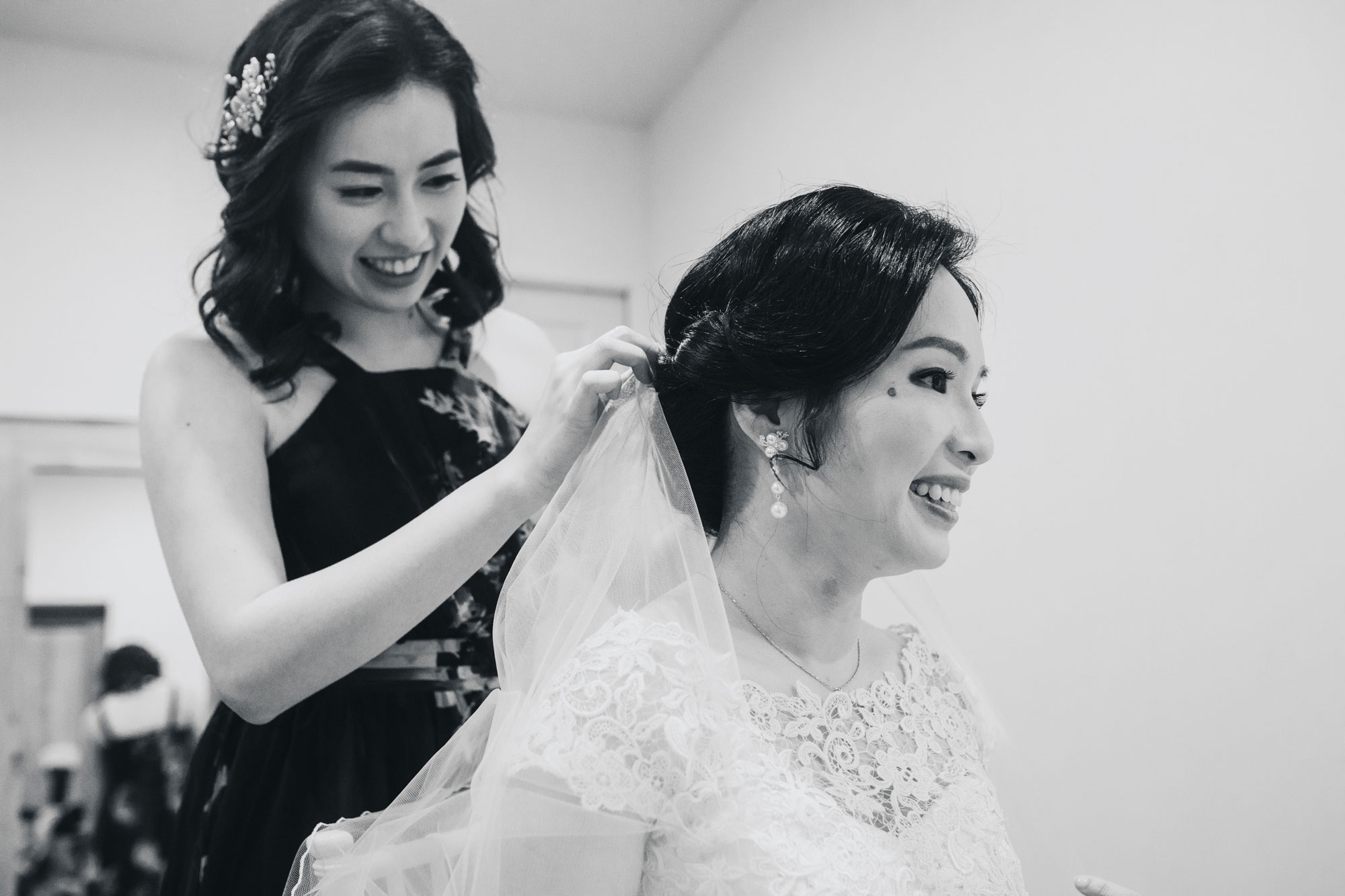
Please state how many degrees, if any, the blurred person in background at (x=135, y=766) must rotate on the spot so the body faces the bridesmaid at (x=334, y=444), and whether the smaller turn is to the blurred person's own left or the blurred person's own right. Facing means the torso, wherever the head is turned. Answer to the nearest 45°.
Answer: approximately 180°

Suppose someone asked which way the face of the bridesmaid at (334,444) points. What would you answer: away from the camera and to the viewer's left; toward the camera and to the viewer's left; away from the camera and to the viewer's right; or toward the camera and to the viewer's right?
toward the camera and to the viewer's right

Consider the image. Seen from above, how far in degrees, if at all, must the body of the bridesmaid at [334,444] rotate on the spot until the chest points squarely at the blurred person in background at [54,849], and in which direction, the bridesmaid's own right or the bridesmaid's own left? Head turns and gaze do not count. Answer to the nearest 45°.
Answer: approximately 180°

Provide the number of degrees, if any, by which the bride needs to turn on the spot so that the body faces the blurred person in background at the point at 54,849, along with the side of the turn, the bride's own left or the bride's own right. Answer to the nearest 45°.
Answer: approximately 180°

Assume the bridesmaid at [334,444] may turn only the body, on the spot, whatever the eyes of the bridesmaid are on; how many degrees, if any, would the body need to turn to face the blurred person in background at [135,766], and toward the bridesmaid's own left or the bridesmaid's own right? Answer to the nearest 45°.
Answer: approximately 135° to the bridesmaid's own left

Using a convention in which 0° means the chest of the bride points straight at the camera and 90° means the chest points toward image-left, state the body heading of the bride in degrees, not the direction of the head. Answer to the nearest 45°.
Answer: approximately 315°

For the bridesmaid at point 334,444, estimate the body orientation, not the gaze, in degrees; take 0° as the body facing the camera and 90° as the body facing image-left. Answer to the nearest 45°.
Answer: approximately 315°

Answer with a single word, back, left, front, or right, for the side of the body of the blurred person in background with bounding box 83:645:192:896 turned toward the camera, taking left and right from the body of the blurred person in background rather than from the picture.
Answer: back

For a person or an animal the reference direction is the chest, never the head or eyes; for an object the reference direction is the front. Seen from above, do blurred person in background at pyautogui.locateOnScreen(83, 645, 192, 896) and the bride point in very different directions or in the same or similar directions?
very different directions

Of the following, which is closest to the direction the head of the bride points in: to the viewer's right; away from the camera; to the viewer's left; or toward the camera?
to the viewer's right

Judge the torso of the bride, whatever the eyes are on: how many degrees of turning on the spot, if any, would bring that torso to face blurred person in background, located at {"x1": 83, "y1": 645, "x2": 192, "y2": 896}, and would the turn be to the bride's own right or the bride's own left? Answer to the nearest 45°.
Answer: approximately 180°

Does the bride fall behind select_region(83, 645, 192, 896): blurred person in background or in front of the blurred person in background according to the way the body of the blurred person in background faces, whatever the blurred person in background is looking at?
behind

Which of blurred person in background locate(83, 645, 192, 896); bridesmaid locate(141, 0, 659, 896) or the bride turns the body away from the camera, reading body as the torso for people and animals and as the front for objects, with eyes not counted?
the blurred person in background
